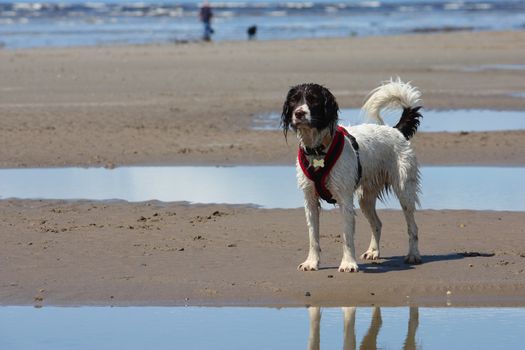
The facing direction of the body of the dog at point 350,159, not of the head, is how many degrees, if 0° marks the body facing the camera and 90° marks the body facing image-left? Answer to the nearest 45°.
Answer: approximately 45°

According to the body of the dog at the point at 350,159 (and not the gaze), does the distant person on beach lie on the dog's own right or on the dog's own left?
on the dog's own right
